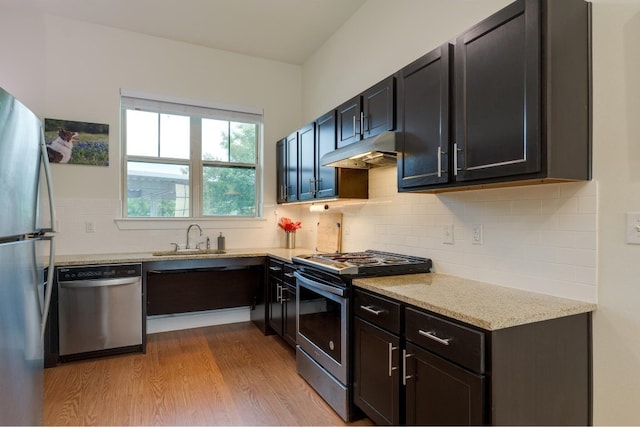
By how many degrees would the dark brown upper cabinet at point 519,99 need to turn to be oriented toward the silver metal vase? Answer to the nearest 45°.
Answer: approximately 90° to its right

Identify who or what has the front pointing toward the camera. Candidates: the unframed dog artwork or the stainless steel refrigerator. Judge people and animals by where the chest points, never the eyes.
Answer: the unframed dog artwork

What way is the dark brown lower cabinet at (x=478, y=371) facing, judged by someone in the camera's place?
facing the viewer and to the left of the viewer

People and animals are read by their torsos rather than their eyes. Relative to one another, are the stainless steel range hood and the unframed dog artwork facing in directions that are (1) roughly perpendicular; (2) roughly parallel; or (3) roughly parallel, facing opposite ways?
roughly perpendicular

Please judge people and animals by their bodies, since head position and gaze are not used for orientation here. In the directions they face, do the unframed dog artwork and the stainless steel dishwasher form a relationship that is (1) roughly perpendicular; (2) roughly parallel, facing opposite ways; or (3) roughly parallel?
roughly parallel

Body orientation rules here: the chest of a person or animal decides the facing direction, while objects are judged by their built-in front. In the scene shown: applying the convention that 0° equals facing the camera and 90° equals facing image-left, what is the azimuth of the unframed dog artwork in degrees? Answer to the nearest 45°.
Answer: approximately 0°

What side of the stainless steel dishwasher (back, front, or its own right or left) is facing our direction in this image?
front

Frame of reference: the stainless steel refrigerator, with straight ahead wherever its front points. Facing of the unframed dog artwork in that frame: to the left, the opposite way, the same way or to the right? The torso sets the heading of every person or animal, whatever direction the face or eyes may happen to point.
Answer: to the right

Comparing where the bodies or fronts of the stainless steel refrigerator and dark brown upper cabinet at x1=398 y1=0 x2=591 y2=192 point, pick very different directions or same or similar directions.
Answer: very different directions

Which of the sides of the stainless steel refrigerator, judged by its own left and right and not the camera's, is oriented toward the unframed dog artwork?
left

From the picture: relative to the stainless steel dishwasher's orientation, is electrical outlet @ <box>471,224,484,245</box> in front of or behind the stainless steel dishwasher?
in front

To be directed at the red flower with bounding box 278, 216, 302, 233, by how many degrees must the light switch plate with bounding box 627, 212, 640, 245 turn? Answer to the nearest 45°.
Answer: approximately 90° to its right

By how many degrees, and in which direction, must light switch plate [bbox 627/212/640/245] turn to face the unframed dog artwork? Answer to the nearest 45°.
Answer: approximately 90° to its right

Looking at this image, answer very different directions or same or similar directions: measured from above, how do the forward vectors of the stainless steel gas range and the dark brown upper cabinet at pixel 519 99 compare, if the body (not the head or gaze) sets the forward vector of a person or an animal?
same or similar directions

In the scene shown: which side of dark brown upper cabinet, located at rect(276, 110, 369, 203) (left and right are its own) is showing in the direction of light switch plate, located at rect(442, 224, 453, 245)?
left

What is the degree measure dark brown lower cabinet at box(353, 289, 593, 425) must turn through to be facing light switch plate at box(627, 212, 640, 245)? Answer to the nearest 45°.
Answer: approximately 135° to its left
